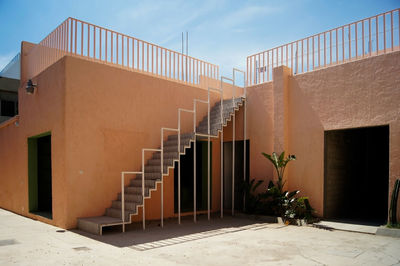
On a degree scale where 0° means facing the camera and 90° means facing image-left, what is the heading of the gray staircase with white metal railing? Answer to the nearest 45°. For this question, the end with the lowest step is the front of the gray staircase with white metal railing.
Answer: approximately 45°

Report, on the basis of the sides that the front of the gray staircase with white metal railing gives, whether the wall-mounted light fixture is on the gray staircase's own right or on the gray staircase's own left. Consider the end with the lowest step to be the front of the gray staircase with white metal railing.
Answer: on the gray staircase's own right

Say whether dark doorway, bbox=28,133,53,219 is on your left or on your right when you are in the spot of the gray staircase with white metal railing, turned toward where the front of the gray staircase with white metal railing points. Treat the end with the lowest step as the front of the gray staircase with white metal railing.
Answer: on your right

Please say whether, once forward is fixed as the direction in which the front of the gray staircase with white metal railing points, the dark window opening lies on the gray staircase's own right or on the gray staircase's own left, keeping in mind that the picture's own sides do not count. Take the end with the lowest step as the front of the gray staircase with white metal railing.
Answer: on the gray staircase's own right

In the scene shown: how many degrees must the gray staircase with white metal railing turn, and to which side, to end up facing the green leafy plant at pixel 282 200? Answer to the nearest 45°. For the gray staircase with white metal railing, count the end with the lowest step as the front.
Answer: approximately 135° to its left

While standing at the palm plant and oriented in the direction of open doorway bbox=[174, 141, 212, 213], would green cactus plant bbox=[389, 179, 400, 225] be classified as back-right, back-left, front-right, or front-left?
back-left

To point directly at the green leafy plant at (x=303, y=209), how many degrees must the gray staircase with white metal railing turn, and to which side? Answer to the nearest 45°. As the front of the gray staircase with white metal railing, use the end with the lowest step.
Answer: approximately 135° to its left

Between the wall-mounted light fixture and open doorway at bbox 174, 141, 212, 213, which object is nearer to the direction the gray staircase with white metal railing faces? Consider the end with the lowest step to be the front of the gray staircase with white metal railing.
the wall-mounted light fixture
